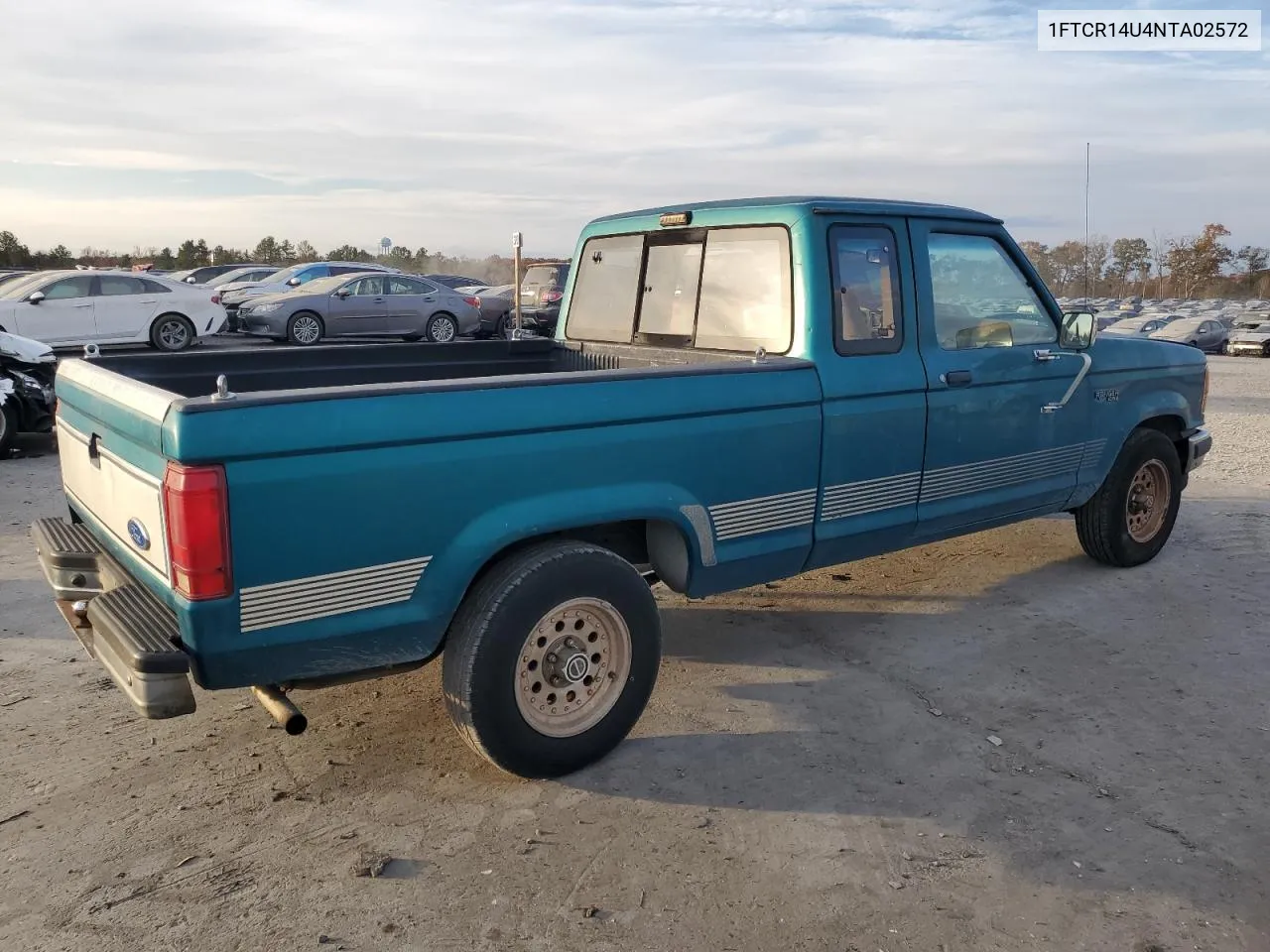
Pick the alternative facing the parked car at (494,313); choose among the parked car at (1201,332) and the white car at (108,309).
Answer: the parked car at (1201,332)

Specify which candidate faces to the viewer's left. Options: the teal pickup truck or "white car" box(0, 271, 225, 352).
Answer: the white car

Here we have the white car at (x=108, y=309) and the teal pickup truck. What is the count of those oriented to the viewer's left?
1

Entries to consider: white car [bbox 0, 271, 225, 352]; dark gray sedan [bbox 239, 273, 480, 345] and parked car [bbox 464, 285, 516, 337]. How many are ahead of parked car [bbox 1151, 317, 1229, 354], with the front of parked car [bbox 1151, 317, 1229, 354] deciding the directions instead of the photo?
3

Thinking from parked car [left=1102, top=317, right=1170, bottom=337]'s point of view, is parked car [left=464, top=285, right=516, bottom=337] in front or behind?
in front

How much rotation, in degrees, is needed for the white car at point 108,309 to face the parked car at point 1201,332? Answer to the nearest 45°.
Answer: approximately 180°

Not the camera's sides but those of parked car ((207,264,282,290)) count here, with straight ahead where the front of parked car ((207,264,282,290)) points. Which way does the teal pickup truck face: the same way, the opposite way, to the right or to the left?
the opposite way

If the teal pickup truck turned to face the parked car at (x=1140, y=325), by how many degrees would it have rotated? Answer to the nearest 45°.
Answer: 0° — it already faces it

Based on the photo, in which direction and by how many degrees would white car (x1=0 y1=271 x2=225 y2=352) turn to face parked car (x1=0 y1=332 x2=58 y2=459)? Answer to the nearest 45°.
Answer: approximately 90° to its left

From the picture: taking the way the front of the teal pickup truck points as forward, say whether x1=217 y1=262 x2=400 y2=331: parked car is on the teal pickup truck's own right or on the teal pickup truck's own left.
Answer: on the teal pickup truck's own left

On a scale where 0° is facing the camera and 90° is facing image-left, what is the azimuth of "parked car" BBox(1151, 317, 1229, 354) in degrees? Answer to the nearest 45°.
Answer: approximately 45°
